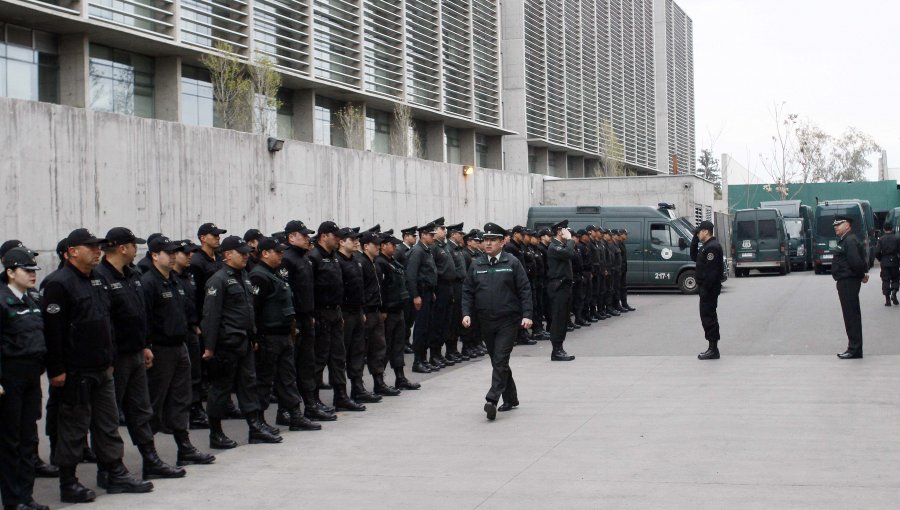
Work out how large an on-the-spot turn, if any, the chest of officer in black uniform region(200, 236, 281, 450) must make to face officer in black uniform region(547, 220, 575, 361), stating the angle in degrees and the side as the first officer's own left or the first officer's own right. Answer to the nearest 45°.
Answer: approximately 90° to the first officer's own left

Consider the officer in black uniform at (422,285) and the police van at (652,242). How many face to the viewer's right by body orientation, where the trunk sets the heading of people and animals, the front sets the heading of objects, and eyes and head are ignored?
2

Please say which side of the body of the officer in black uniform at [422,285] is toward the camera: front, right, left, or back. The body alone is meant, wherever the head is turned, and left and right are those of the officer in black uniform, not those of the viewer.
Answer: right

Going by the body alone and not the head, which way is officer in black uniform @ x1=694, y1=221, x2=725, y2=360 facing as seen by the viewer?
to the viewer's left

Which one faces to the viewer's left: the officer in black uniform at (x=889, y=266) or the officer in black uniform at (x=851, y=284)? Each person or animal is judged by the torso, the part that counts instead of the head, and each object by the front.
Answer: the officer in black uniform at (x=851, y=284)

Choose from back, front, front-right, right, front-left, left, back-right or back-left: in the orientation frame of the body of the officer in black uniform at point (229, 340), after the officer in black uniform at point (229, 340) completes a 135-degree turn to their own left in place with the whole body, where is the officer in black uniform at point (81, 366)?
back-left

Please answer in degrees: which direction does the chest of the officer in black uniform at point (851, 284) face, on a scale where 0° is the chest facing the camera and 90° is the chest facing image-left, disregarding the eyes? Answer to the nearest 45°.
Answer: approximately 90°

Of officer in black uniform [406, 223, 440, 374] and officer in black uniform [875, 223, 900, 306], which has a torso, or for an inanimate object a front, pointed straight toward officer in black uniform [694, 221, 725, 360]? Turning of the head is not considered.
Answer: officer in black uniform [406, 223, 440, 374]

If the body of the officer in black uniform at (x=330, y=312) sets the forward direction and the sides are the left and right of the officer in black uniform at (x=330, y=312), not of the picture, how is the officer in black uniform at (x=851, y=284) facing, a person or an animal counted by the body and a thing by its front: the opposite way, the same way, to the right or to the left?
the opposite way

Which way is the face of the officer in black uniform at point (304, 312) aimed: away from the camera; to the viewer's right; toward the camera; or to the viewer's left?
to the viewer's right

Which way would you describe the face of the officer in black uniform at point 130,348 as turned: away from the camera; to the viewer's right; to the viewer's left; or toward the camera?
to the viewer's right

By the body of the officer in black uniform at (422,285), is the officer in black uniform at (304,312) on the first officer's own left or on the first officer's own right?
on the first officer's own right

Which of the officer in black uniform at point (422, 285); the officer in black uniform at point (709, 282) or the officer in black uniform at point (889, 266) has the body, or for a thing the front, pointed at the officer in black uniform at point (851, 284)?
the officer in black uniform at point (422, 285)

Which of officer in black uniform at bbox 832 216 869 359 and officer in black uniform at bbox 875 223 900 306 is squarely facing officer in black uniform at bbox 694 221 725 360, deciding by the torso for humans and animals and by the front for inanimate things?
officer in black uniform at bbox 832 216 869 359

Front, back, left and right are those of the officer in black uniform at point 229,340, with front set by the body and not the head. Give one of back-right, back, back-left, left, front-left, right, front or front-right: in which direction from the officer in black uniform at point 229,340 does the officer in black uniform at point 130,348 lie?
right

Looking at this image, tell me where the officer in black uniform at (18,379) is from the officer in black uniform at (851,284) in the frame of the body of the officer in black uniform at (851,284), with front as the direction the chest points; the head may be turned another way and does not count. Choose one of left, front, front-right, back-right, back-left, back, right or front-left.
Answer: front-left

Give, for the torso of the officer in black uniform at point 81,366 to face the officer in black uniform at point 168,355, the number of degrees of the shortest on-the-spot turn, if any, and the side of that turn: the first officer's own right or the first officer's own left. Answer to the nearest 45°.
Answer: approximately 90° to the first officer's own left
